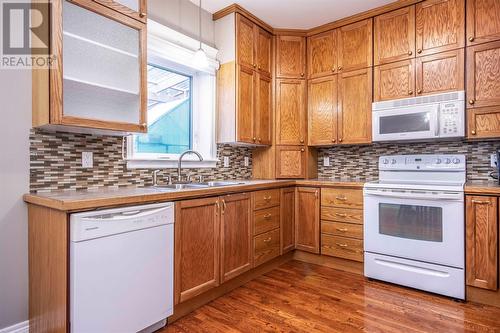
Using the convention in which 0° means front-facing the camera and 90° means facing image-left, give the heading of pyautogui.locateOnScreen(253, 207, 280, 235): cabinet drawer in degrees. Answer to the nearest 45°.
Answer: approximately 315°

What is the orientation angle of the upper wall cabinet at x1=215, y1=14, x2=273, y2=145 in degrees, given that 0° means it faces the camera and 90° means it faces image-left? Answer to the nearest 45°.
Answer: approximately 315°

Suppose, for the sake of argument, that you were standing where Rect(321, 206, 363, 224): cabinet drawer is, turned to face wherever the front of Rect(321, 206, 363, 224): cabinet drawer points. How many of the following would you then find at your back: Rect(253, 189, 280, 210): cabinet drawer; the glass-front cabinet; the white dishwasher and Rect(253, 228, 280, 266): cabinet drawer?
0

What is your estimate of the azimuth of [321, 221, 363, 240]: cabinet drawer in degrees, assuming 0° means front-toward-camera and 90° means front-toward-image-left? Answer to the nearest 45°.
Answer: approximately 45°

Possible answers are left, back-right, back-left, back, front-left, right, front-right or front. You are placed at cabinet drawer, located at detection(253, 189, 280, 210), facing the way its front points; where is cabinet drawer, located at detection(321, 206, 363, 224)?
front-left

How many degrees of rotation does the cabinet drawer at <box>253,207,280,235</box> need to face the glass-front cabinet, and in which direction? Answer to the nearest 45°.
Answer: approximately 90° to its right

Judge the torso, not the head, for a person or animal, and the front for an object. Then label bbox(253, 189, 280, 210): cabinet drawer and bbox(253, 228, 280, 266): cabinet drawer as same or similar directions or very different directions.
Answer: same or similar directions

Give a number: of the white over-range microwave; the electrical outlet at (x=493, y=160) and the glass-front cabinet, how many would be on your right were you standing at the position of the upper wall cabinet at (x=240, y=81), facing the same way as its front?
1

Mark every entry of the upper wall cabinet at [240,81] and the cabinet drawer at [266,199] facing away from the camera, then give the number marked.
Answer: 0

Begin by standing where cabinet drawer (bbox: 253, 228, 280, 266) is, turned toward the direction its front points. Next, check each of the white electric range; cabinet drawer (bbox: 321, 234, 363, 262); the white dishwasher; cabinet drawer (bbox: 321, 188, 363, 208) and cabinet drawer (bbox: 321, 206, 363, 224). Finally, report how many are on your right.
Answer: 1

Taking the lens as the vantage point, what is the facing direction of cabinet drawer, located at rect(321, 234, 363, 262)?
facing the viewer and to the left of the viewer

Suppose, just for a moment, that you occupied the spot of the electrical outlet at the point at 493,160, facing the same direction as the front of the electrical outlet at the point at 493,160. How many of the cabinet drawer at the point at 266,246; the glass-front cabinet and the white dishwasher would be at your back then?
0

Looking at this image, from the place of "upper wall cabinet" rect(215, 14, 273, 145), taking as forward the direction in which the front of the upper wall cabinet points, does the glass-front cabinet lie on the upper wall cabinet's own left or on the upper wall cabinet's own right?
on the upper wall cabinet's own right

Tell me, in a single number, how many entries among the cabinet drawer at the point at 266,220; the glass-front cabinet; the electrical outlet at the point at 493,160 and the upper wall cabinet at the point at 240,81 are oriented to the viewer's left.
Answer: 0

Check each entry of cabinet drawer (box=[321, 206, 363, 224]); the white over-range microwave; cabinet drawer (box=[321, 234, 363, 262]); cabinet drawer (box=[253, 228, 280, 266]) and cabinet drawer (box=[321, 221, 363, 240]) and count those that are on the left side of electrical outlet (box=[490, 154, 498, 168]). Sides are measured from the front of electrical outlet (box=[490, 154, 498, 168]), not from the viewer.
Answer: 0

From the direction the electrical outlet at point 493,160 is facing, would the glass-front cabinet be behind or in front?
in front

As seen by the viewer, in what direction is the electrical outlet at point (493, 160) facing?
toward the camera

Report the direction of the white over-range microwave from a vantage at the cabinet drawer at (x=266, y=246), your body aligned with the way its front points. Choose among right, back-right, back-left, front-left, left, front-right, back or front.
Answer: front-left

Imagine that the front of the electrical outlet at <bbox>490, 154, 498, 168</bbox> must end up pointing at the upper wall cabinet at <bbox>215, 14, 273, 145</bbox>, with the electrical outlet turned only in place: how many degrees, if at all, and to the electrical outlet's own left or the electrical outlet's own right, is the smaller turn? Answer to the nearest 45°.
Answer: approximately 45° to the electrical outlet's own right

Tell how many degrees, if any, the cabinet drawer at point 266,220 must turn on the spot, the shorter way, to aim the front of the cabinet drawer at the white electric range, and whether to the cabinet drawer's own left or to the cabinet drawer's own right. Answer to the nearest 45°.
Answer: approximately 45° to the cabinet drawer's own left

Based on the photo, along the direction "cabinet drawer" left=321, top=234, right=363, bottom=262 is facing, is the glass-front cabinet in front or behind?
in front
